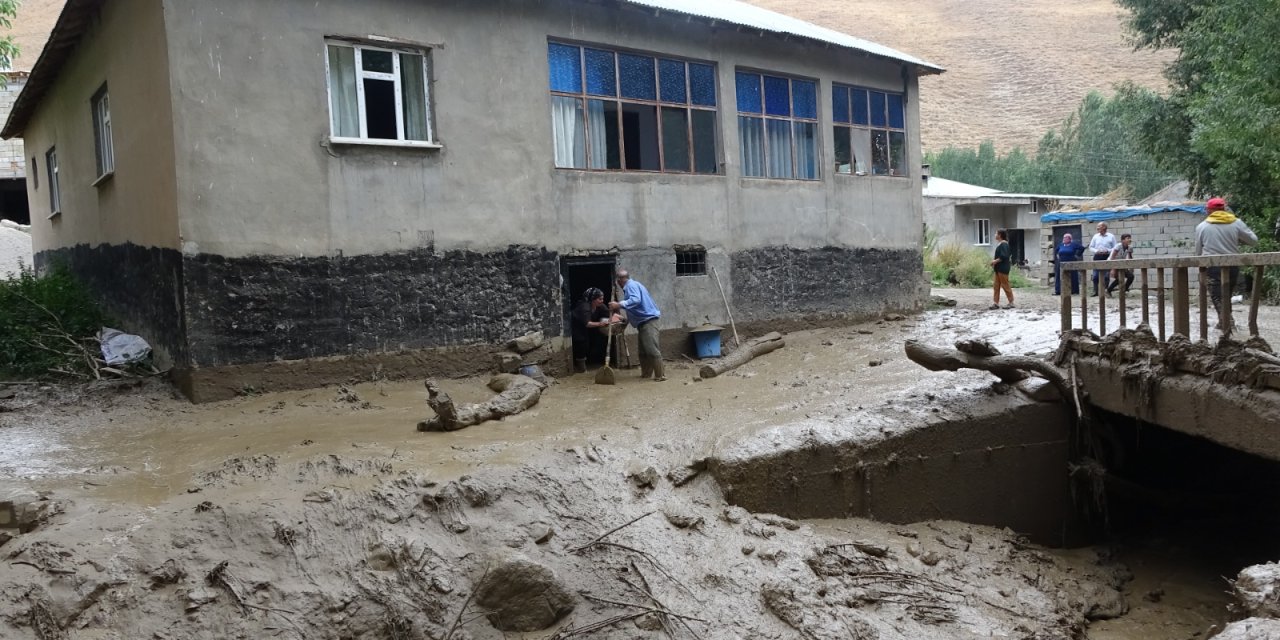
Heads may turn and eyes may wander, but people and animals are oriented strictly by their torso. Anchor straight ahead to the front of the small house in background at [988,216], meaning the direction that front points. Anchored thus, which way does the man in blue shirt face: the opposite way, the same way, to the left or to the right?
to the right

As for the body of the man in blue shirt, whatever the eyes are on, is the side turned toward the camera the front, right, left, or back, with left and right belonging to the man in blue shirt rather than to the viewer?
left
